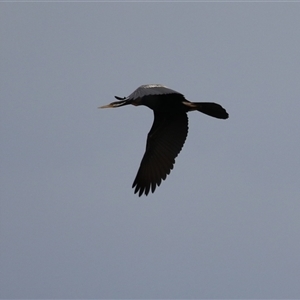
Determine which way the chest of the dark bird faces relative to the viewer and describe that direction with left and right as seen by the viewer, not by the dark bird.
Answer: facing to the left of the viewer
